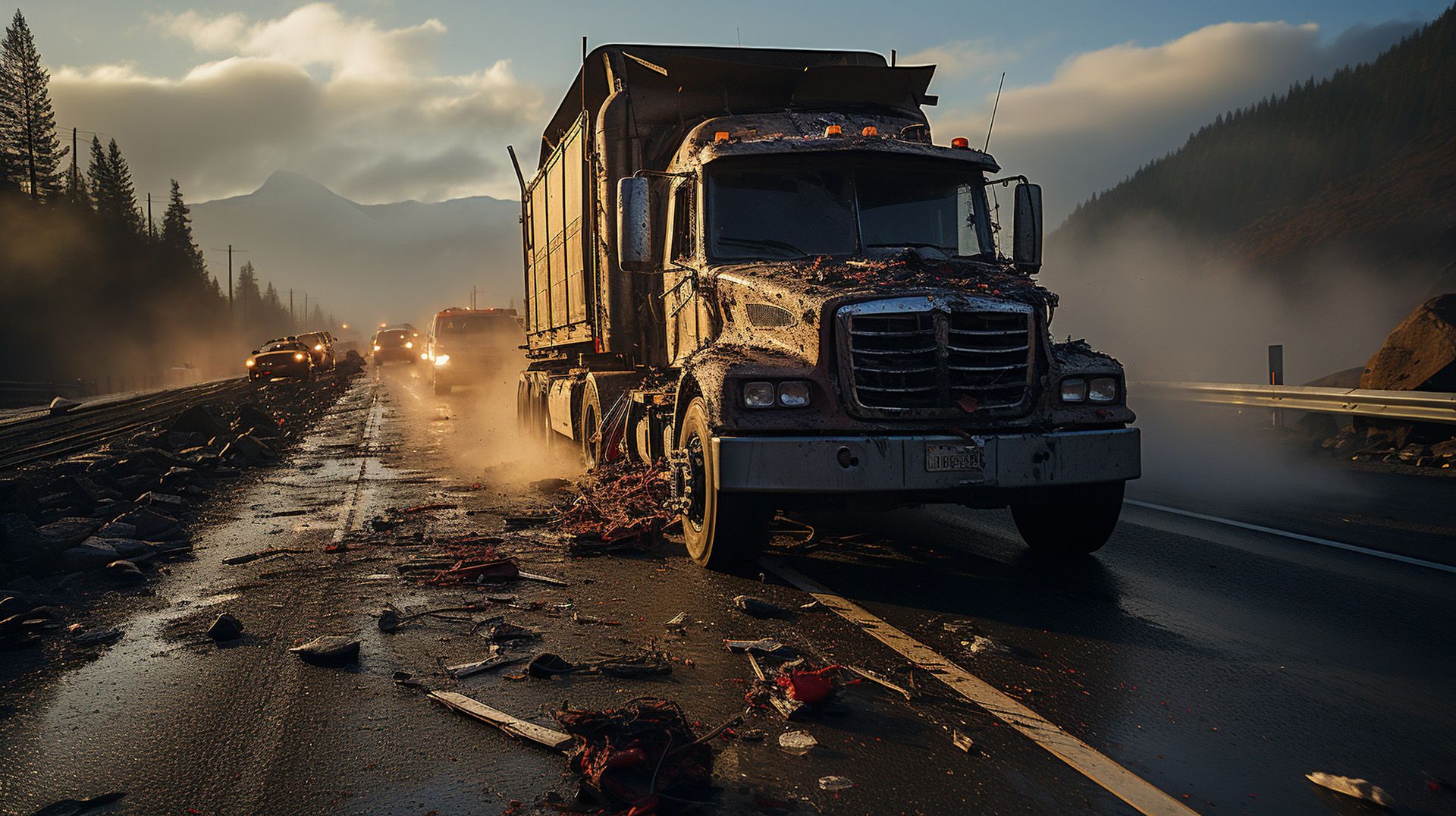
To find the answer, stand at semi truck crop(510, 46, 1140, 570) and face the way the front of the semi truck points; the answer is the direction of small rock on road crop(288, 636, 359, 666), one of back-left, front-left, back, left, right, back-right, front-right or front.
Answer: right

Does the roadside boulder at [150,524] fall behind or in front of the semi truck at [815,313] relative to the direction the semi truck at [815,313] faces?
in front

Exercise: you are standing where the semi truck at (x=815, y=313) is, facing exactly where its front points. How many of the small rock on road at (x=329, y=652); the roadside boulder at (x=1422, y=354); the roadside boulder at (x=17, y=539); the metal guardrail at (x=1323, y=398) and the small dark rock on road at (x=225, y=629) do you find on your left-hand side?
2

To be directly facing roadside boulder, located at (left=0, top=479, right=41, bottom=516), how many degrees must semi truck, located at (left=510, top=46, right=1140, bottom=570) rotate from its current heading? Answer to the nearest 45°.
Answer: approximately 135° to its right

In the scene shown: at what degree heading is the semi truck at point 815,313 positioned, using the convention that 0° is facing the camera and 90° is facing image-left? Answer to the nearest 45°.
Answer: approximately 315°

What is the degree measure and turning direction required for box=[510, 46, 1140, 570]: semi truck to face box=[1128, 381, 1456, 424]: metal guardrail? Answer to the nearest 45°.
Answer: approximately 90° to its left

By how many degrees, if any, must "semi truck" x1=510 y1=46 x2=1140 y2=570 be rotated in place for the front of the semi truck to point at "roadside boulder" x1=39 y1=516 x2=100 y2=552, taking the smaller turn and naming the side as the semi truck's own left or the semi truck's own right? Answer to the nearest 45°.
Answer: approximately 135° to the semi truck's own right

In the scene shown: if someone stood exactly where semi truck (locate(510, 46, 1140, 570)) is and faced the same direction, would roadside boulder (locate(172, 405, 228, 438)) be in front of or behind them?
behind

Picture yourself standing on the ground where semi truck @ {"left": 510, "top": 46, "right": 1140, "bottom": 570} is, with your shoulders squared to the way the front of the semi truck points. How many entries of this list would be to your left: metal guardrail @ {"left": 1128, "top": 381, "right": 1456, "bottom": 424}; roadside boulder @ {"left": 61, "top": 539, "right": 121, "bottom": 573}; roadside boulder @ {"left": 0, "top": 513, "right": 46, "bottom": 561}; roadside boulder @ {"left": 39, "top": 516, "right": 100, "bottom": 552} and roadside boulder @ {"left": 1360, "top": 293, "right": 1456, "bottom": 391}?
2

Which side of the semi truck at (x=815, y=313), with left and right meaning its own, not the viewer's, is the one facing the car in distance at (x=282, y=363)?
back

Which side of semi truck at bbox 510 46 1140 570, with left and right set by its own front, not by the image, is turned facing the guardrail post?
left
